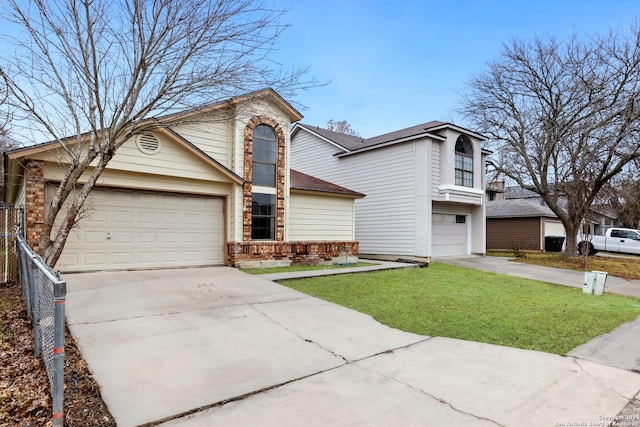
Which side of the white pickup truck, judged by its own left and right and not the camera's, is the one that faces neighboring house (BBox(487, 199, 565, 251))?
back

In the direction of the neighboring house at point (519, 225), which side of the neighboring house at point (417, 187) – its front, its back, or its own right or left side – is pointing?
left

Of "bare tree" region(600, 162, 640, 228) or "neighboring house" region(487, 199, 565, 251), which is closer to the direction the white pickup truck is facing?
the bare tree

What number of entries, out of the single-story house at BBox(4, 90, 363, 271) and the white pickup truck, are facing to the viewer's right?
1

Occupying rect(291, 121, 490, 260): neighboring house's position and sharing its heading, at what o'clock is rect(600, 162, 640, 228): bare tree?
The bare tree is roughly at 9 o'clock from the neighboring house.

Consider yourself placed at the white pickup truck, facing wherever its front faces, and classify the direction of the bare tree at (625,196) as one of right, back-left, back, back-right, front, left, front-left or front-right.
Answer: left

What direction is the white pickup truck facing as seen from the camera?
to the viewer's right

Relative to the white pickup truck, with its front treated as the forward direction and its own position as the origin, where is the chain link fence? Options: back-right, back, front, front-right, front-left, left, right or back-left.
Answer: right

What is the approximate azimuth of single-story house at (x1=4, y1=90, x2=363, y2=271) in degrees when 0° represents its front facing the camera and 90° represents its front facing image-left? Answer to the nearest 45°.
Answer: approximately 0°

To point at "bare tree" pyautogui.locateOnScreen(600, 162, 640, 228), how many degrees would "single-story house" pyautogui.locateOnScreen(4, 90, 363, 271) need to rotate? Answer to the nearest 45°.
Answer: approximately 90° to its left
